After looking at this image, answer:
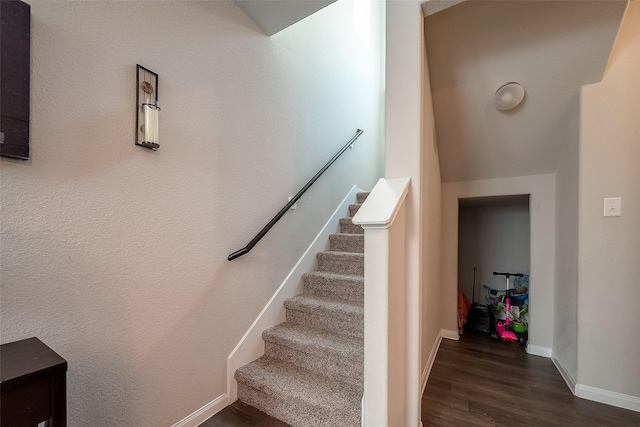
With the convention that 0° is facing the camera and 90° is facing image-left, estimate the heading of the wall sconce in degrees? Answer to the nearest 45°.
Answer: approximately 315°

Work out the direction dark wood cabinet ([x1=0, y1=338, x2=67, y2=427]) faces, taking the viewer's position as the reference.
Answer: facing the viewer and to the right of the viewer

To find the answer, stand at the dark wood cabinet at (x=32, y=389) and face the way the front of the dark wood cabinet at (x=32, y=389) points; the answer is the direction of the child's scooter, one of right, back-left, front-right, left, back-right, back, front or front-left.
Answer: front-left

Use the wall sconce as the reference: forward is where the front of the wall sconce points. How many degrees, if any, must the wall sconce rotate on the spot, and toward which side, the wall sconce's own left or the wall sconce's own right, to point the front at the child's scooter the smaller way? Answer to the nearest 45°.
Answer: approximately 45° to the wall sconce's own left

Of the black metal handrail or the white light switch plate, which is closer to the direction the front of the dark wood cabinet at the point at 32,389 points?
the white light switch plate

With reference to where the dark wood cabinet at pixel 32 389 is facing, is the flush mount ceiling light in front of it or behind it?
in front

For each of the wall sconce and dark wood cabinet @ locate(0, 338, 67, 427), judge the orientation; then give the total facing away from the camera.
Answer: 0
